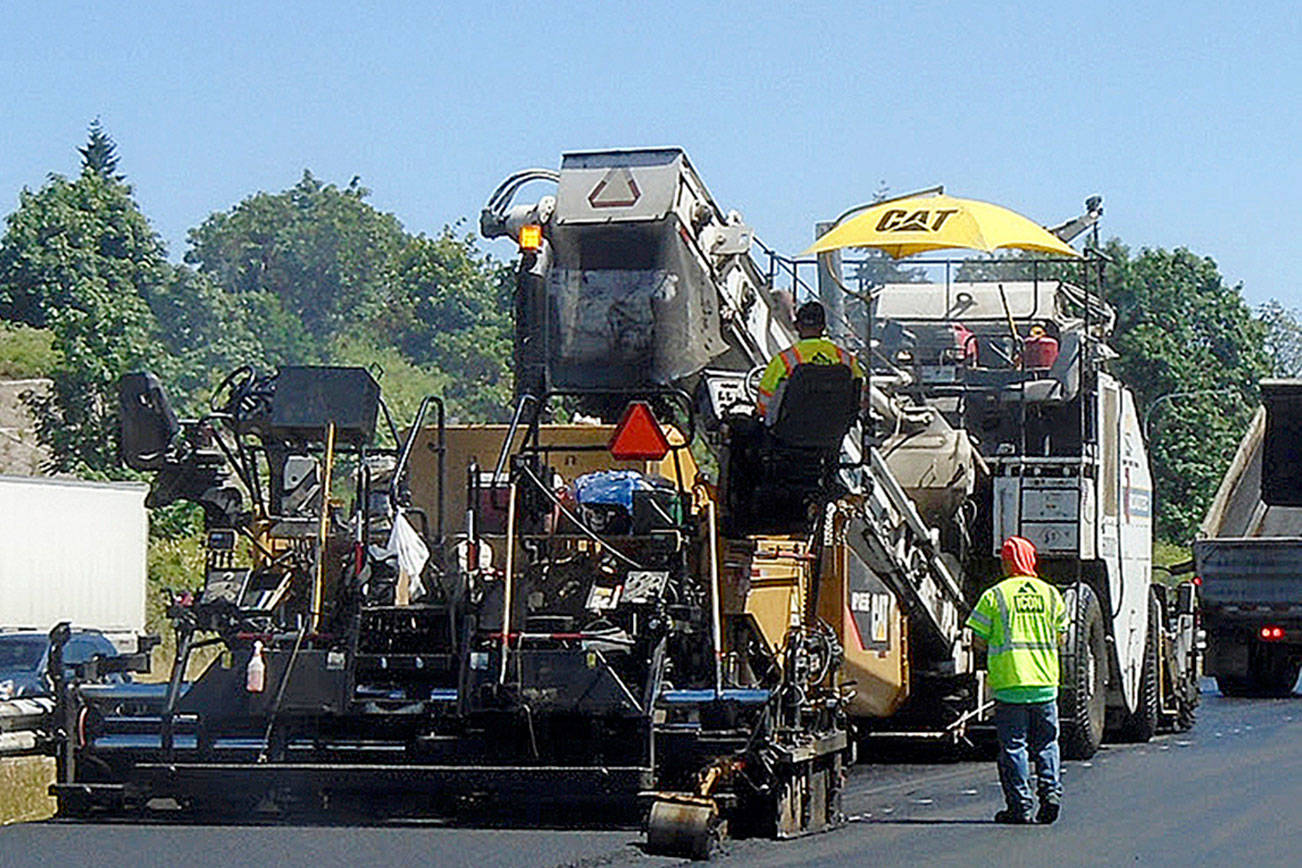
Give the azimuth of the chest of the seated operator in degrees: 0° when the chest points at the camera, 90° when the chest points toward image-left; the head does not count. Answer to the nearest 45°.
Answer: approximately 180°

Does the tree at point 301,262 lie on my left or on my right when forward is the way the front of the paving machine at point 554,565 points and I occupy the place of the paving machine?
on my left

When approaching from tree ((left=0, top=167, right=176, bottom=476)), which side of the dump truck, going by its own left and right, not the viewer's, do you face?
left

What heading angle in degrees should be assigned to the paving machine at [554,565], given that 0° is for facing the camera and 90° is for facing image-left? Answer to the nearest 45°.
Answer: approximately 225°

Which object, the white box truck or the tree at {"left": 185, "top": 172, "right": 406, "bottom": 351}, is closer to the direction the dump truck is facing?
the tree

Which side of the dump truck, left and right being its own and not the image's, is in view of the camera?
back

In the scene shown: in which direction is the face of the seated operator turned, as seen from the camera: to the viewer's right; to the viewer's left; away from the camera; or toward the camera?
away from the camera

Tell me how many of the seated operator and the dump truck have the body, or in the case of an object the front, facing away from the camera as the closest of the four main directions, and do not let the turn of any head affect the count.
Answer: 2
